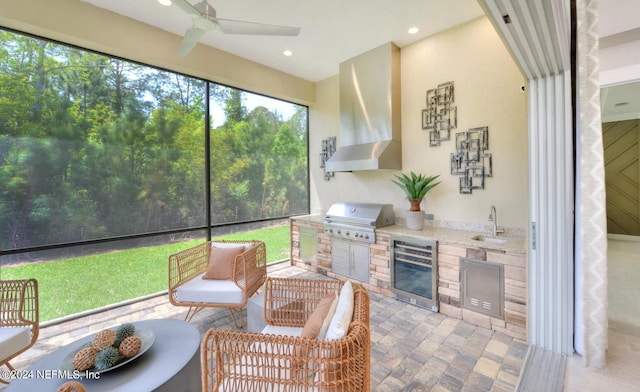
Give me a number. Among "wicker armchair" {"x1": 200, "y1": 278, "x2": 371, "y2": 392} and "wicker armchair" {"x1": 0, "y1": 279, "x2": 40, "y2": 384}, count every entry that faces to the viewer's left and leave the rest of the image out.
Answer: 1

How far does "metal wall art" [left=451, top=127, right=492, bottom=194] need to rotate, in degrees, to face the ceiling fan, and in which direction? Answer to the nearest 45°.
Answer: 0° — it already faces it

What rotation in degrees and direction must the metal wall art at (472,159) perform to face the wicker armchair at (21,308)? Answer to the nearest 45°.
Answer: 0° — it already faces it

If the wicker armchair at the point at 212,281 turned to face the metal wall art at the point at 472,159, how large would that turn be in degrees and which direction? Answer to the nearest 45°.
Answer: approximately 135° to its left

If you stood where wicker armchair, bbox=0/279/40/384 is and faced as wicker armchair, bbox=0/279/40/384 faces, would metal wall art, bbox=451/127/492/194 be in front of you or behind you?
in front

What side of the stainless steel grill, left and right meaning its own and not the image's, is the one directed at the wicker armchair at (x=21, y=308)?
front

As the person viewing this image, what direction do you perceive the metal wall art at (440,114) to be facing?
facing the viewer and to the left of the viewer

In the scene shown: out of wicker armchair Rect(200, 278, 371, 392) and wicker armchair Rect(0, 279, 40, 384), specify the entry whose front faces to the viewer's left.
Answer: wicker armchair Rect(200, 278, 371, 392)

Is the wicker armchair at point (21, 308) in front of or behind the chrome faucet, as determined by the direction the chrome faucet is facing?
in front

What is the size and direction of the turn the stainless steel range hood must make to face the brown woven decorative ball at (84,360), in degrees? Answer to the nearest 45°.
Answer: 0° — it already faces it
